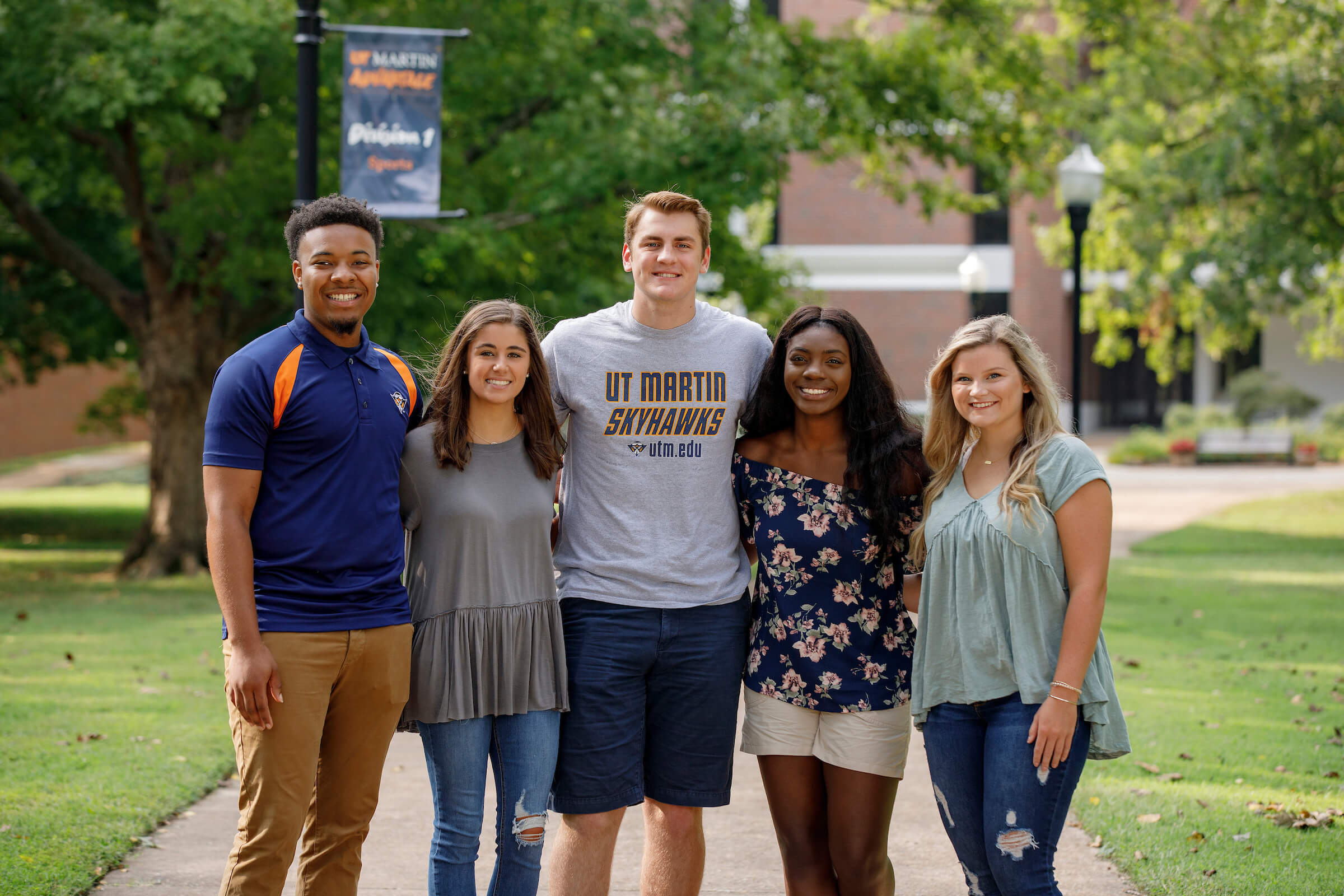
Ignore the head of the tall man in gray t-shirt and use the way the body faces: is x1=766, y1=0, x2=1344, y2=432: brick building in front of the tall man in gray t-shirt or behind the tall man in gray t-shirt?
behind

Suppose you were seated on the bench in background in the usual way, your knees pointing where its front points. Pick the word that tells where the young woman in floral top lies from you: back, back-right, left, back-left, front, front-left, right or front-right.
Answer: front

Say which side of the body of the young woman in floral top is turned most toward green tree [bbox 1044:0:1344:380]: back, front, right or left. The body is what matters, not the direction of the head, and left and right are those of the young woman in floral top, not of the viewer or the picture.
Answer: back

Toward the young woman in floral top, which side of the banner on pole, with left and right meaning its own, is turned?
front

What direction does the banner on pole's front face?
toward the camera

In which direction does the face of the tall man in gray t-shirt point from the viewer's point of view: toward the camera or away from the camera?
toward the camera

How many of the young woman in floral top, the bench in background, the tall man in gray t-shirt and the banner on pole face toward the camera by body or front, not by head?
4

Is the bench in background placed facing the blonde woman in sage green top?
yes

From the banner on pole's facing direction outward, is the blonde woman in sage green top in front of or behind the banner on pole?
in front

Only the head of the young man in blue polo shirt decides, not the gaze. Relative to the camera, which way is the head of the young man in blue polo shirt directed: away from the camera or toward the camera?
toward the camera
